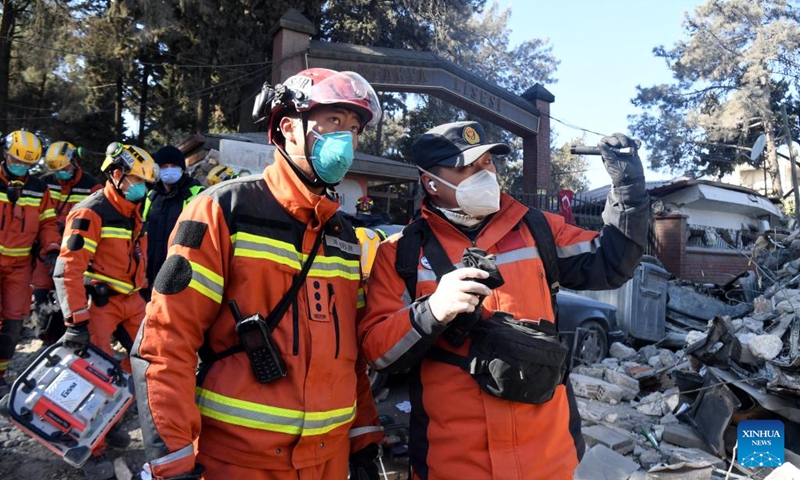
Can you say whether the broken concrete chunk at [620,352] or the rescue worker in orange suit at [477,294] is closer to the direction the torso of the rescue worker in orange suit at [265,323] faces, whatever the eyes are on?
the rescue worker in orange suit

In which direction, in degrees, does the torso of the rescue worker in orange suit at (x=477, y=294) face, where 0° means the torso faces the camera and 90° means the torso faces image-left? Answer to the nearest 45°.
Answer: approximately 315°

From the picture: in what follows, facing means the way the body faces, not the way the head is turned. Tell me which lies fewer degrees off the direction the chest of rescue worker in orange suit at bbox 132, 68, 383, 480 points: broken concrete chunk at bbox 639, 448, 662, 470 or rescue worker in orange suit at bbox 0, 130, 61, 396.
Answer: the broken concrete chunk

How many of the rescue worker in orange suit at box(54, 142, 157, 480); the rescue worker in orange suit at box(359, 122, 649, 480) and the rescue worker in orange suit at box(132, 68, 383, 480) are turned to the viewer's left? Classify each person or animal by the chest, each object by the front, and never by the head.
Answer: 0

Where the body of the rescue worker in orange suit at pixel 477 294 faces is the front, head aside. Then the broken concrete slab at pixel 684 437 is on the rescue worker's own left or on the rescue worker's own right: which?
on the rescue worker's own left

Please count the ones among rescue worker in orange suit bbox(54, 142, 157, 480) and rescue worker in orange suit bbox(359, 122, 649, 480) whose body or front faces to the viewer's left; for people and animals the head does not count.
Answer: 0

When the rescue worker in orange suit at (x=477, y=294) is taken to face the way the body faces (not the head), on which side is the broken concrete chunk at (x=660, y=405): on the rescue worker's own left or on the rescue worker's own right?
on the rescue worker's own left

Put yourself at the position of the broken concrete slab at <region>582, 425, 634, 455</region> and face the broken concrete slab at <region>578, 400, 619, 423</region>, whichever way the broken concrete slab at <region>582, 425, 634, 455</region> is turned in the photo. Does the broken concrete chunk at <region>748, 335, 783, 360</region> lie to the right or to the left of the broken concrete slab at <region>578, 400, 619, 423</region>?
right

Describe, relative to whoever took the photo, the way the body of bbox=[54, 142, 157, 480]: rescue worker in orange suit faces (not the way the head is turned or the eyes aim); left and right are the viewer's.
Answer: facing the viewer and to the right of the viewer

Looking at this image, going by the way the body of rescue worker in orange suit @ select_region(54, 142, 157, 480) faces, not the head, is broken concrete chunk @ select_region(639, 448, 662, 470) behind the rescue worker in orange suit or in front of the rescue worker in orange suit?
in front

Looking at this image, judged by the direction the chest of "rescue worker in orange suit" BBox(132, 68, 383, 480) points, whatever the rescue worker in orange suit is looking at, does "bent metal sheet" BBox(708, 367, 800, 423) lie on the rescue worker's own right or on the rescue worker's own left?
on the rescue worker's own left

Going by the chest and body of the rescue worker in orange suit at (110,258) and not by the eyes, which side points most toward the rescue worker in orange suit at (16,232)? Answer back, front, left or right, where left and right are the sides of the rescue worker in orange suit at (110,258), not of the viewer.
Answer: back
